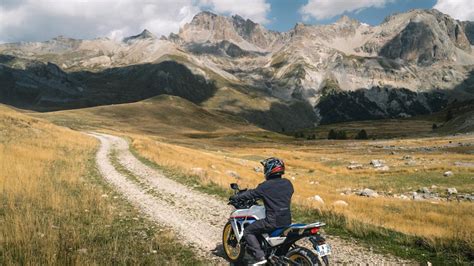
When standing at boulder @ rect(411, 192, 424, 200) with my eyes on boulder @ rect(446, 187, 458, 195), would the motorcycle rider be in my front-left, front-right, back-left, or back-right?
back-right

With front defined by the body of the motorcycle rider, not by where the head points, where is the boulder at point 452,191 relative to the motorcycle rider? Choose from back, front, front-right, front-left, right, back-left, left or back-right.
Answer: right

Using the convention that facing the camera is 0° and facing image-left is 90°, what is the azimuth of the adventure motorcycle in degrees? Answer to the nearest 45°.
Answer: approximately 135°

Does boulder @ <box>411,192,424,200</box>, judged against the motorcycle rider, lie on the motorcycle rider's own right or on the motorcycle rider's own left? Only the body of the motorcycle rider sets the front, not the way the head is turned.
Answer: on the motorcycle rider's own right

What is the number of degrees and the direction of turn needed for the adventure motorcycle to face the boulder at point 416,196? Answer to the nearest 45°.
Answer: approximately 90° to its right

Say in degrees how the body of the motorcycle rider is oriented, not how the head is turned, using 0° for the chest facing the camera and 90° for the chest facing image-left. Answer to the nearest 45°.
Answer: approximately 135°

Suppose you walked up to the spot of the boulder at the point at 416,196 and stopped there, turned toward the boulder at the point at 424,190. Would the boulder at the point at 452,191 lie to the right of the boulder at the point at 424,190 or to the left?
right

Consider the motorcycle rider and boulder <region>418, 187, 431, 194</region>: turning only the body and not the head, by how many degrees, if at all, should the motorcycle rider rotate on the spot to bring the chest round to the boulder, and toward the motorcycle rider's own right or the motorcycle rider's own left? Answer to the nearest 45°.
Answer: approximately 90° to the motorcycle rider's own right
